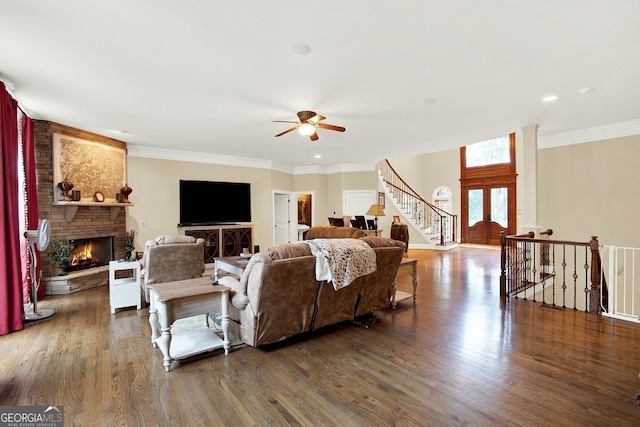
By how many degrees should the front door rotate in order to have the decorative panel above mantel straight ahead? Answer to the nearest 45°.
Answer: approximately 45° to its right

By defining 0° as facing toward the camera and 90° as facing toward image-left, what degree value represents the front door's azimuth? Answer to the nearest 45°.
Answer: approximately 0°

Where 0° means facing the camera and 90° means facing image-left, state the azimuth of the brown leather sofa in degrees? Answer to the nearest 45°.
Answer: approximately 135°

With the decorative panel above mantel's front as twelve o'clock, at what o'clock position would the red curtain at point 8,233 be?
The red curtain is roughly at 2 o'clock from the decorative panel above mantel.

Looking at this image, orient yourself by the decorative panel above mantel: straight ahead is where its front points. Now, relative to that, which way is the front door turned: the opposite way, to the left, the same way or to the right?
to the right

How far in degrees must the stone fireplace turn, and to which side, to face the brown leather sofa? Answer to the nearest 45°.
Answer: approximately 45° to its right

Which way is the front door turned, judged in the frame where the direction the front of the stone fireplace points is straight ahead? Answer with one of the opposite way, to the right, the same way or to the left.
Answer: to the right

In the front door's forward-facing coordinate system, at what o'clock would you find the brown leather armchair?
The brown leather armchair is roughly at 1 o'clock from the front door.

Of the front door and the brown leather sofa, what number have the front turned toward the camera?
1
